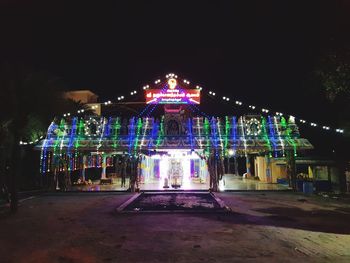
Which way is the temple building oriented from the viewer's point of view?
toward the camera

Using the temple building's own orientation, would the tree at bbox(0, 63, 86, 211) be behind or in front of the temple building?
in front
